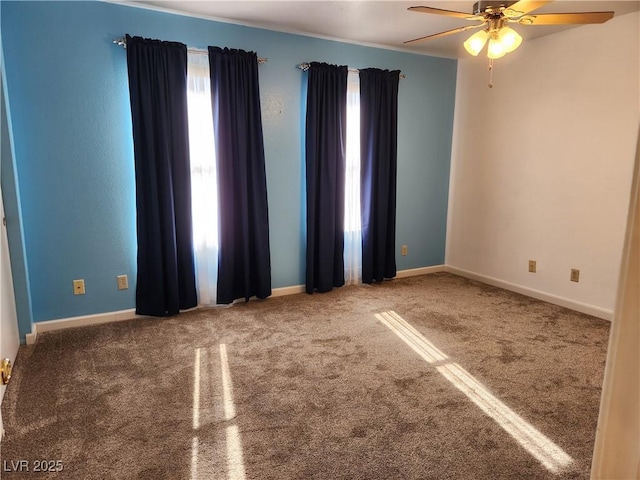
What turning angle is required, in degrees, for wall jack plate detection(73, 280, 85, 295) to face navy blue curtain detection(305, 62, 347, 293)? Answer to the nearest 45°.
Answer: approximately 90° to its left

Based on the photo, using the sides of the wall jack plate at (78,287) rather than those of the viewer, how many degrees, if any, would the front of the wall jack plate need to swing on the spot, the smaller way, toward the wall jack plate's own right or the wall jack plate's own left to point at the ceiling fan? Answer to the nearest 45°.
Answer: approximately 45° to the wall jack plate's own left

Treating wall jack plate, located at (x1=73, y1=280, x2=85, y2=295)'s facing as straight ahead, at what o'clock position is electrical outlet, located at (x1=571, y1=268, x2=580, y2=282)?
electrical outlet, located at (x1=571, y1=268, x2=580, y2=282) is roughly at 10 o'clock from wall jack plate, located at (x1=73, y1=280, x2=85, y2=295).

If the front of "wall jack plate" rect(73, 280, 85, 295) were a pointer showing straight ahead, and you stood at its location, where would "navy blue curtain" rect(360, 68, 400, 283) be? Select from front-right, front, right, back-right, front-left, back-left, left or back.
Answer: left

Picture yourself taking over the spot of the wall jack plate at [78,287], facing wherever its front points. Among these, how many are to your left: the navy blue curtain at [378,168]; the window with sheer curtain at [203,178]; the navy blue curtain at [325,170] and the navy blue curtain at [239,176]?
4

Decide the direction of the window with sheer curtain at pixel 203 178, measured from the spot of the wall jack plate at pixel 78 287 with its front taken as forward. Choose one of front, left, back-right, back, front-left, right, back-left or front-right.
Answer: left

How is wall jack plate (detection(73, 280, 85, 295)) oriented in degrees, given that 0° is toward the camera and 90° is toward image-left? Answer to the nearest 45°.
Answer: approximately 0°

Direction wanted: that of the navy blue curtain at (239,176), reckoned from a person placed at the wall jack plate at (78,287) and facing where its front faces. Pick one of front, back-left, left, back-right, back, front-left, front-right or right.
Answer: left
